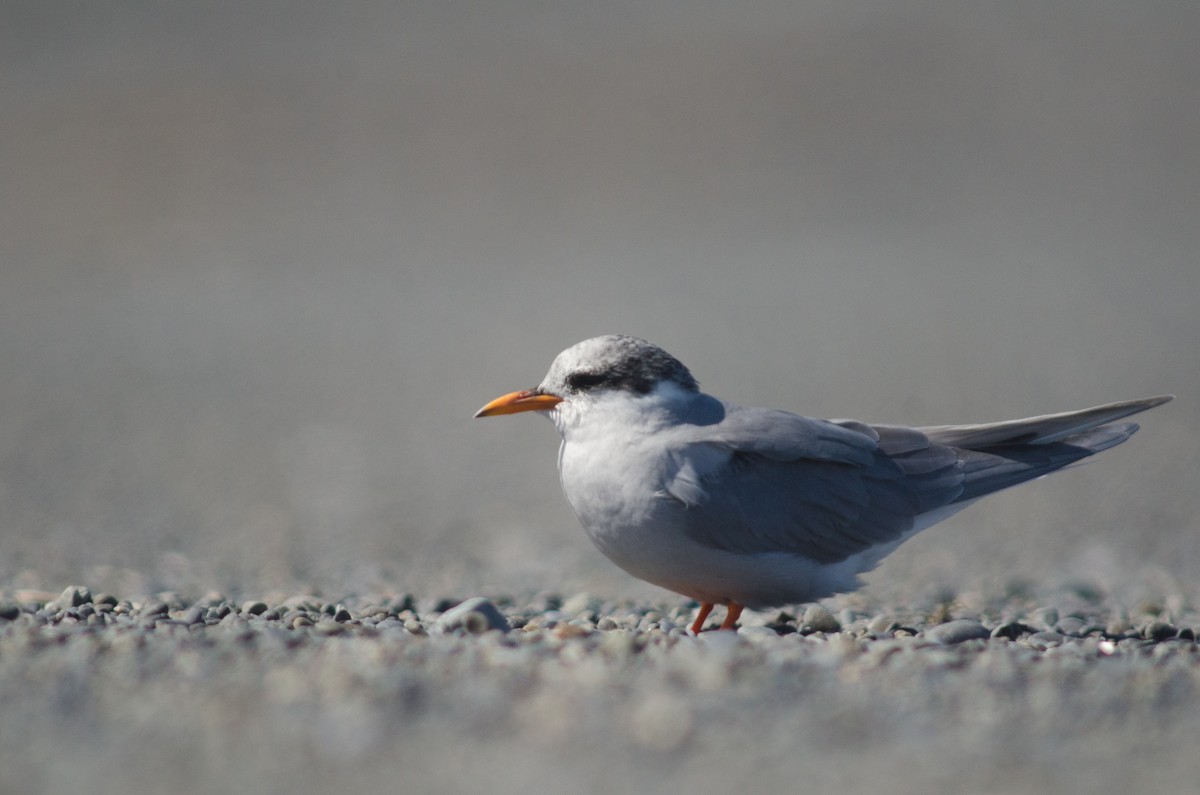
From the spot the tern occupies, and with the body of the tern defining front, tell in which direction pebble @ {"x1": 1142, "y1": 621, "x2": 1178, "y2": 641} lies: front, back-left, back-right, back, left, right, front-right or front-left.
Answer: back

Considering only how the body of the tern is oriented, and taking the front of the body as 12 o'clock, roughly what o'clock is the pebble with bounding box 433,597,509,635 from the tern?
The pebble is roughly at 11 o'clock from the tern.

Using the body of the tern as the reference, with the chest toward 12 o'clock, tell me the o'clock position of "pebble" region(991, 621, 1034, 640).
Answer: The pebble is roughly at 6 o'clock from the tern.

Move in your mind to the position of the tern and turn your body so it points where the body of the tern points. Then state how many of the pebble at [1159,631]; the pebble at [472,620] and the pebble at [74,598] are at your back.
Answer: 1

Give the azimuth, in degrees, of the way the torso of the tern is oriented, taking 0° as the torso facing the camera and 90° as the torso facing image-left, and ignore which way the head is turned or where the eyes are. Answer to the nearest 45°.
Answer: approximately 90°

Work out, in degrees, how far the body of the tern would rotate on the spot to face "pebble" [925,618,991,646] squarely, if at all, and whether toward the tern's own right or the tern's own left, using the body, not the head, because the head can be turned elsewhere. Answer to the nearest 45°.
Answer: approximately 180°

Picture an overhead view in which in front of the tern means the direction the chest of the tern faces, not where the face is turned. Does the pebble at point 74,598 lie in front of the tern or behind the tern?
in front
